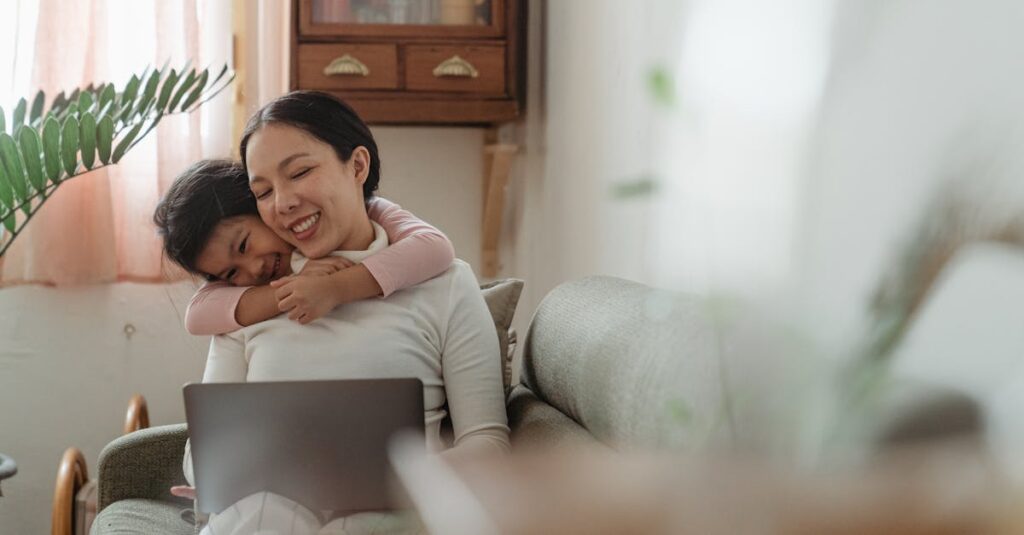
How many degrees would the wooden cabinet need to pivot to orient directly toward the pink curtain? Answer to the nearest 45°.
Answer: approximately 90° to its right

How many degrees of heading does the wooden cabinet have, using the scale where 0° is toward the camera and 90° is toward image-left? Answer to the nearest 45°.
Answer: approximately 0°

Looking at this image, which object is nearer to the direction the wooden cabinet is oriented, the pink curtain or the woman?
the woman

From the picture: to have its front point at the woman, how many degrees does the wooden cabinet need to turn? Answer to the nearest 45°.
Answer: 0° — it already faces them
